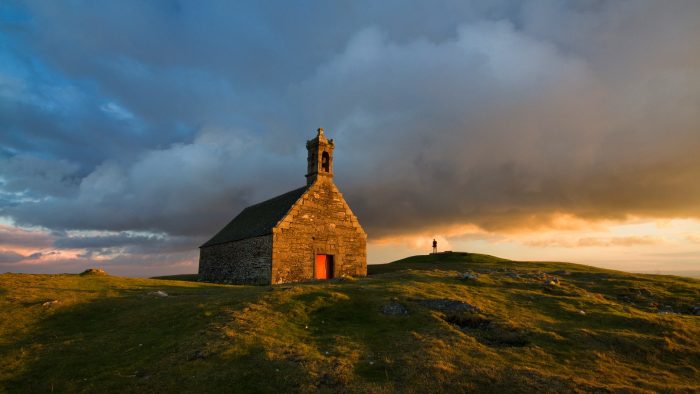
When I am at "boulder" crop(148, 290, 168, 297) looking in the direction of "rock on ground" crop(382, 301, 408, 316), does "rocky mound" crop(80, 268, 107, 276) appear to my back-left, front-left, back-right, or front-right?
back-left

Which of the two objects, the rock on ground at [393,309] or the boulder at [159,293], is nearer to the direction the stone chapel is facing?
the rock on ground

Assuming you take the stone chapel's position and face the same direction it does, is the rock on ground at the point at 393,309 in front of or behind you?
in front

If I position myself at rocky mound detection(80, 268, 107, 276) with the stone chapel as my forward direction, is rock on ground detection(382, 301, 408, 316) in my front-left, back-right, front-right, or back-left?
front-right

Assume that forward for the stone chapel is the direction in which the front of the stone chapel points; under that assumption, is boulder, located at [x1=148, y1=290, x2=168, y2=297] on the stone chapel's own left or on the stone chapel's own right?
on the stone chapel's own right

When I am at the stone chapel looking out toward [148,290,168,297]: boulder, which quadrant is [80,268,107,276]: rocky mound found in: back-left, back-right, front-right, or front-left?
front-right

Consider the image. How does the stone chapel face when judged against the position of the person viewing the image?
facing the viewer and to the right of the viewer

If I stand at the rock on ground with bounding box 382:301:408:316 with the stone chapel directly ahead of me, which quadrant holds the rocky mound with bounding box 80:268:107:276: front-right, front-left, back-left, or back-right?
front-left

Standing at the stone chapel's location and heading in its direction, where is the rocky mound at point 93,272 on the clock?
The rocky mound is roughly at 4 o'clock from the stone chapel.
